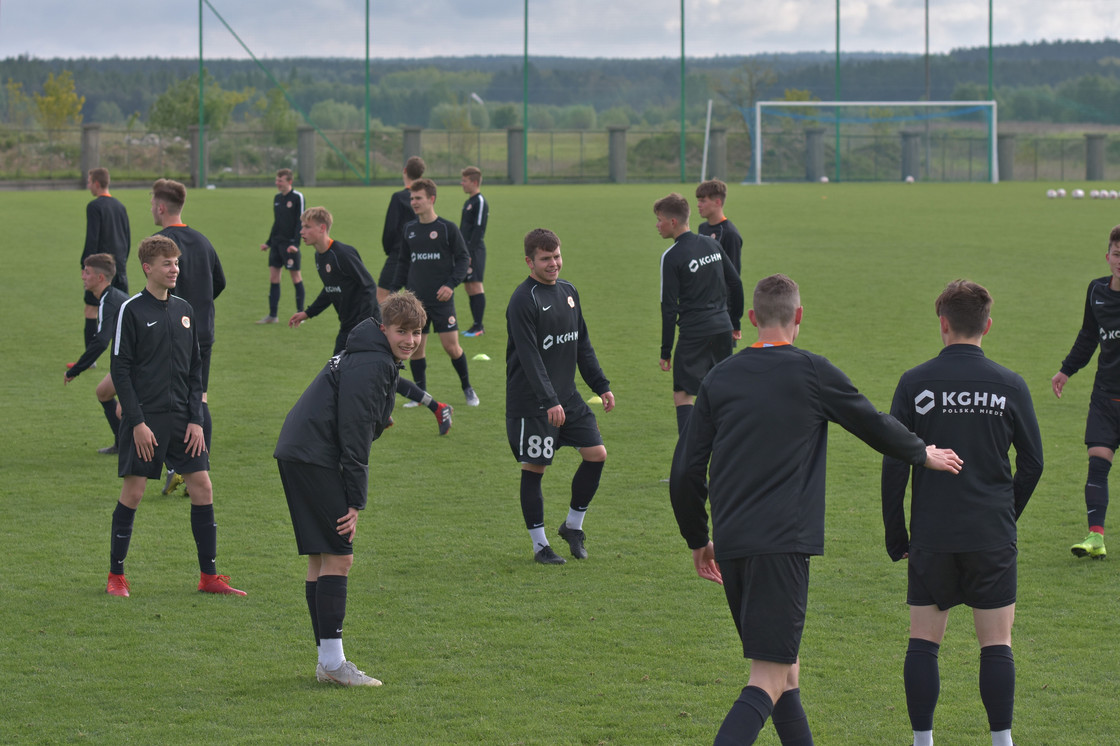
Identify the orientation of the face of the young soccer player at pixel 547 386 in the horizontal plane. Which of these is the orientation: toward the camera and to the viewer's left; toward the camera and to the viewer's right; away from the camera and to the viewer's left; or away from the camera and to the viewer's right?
toward the camera and to the viewer's right

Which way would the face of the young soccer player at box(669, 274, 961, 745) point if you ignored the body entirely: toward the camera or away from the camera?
away from the camera

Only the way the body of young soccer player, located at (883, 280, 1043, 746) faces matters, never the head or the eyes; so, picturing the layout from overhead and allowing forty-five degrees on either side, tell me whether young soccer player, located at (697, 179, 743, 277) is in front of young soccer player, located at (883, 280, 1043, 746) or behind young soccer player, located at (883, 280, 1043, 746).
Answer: in front

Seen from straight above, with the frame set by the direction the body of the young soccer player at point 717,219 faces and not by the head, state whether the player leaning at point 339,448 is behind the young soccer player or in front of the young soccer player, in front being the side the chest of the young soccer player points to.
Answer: in front

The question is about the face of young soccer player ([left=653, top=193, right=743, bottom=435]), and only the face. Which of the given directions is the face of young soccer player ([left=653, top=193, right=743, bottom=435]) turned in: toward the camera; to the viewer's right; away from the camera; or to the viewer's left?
to the viewer's left

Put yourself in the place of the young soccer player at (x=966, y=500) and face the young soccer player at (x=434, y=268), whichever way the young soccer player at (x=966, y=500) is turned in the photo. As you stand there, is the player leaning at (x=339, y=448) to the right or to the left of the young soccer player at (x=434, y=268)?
left

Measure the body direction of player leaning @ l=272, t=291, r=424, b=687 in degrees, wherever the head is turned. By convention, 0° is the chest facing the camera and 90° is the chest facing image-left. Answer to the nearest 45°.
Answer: approximately 270°

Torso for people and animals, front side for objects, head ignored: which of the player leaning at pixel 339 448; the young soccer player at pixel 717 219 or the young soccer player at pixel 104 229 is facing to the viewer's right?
the player leaning

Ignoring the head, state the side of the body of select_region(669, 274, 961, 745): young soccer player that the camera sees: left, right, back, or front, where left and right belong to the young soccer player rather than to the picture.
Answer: back

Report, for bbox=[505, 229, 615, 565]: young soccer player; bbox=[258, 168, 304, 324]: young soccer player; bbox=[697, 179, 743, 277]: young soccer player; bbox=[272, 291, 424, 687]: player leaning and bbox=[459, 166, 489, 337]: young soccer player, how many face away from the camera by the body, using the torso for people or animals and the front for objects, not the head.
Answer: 0

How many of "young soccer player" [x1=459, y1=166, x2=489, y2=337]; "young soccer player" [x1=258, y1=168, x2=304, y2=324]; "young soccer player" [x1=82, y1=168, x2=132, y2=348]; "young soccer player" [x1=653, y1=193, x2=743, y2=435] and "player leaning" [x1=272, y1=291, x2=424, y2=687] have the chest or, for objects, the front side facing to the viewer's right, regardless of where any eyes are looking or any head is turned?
1
